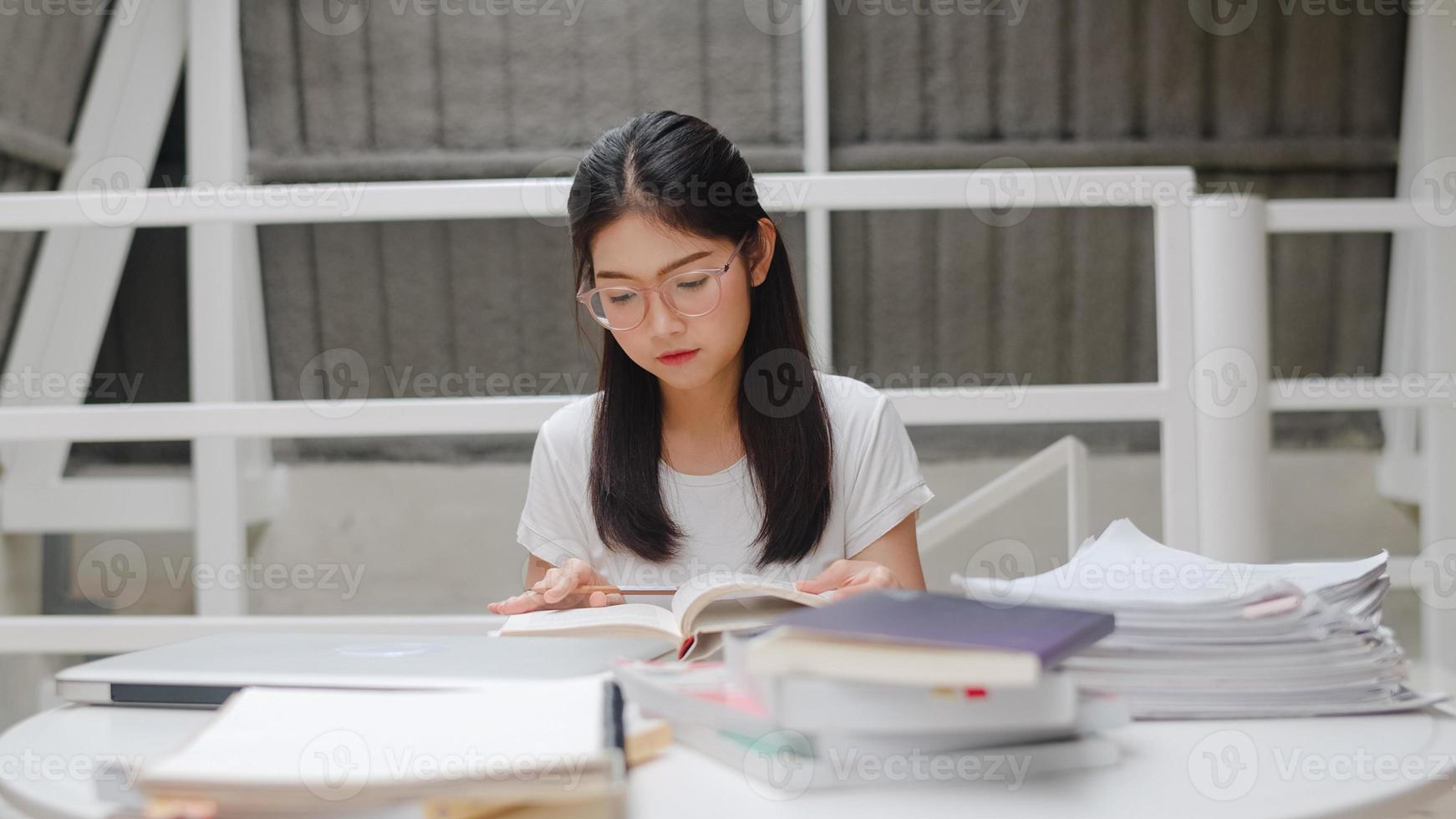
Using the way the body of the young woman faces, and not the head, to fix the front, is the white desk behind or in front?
in front

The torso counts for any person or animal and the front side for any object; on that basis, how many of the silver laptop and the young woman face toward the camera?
1

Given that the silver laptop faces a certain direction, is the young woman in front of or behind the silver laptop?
in front

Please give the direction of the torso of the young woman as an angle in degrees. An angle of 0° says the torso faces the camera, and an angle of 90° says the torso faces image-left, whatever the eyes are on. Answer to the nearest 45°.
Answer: approximately 0°

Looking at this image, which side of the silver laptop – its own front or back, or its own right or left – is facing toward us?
back

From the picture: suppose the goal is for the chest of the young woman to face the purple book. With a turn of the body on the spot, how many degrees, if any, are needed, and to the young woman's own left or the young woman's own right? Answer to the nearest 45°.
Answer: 0° — they already face it

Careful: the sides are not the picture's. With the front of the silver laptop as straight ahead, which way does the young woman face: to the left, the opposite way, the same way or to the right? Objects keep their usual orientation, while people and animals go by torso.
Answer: the opposite way

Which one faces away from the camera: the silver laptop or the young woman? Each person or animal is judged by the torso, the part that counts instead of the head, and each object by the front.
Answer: the silver laptop
